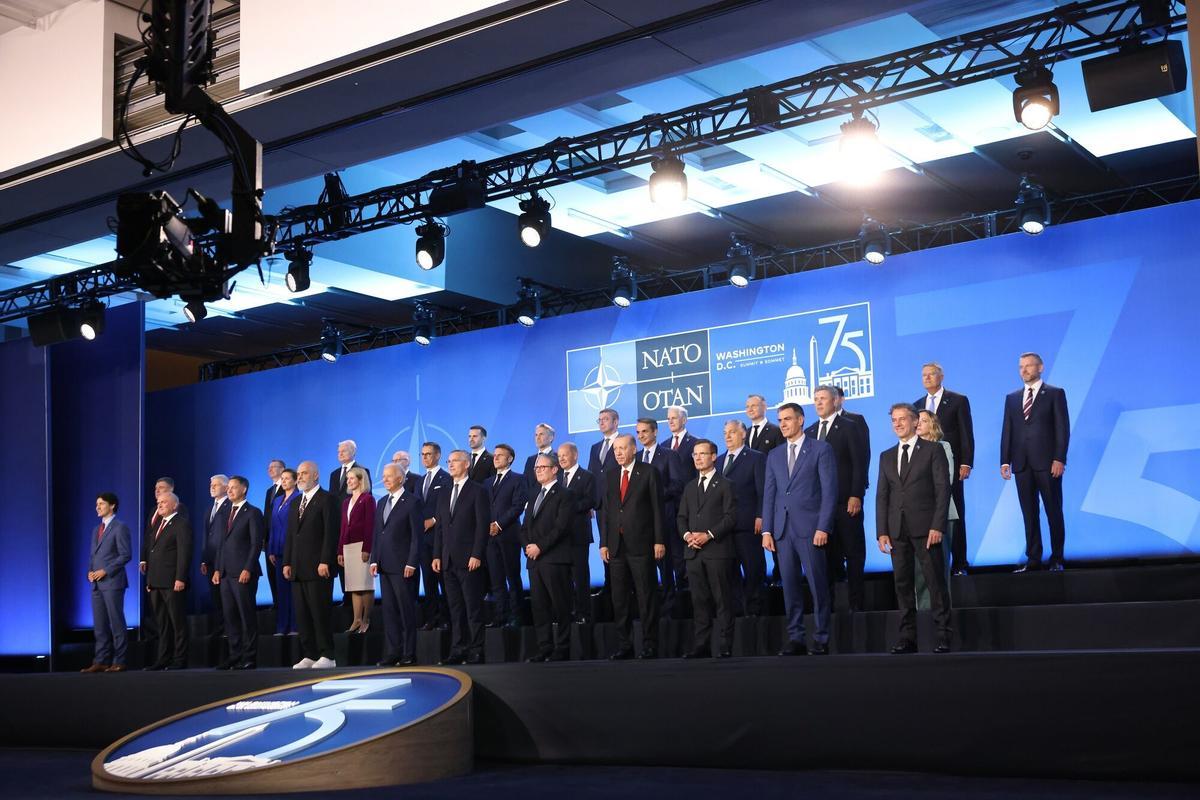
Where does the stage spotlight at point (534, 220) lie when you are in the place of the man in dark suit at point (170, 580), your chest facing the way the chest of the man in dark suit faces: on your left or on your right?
on your left

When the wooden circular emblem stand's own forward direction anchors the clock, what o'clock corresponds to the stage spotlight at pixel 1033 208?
The stage spotlight is roughly at 7 o'clock from the wooden circular emblem stand.

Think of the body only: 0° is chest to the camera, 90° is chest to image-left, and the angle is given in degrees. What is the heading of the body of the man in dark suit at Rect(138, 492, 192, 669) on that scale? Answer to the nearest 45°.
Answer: approximately 45°

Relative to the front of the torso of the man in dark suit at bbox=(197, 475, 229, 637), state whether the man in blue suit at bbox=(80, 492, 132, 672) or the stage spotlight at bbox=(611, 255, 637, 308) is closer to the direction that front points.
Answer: the man in blue suit

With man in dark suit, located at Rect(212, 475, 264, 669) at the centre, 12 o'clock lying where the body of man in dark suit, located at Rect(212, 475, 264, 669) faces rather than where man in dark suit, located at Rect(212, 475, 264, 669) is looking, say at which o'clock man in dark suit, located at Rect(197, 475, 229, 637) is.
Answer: man in dark suit, located at Rect(197, 475, 229, 637) is roughly at 4 o'clock from man in dark suit, located at Rect(212, 475, 264, 669).

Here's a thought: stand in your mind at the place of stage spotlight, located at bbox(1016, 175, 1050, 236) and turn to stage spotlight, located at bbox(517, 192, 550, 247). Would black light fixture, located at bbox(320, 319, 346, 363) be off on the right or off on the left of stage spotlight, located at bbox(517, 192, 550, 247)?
right
